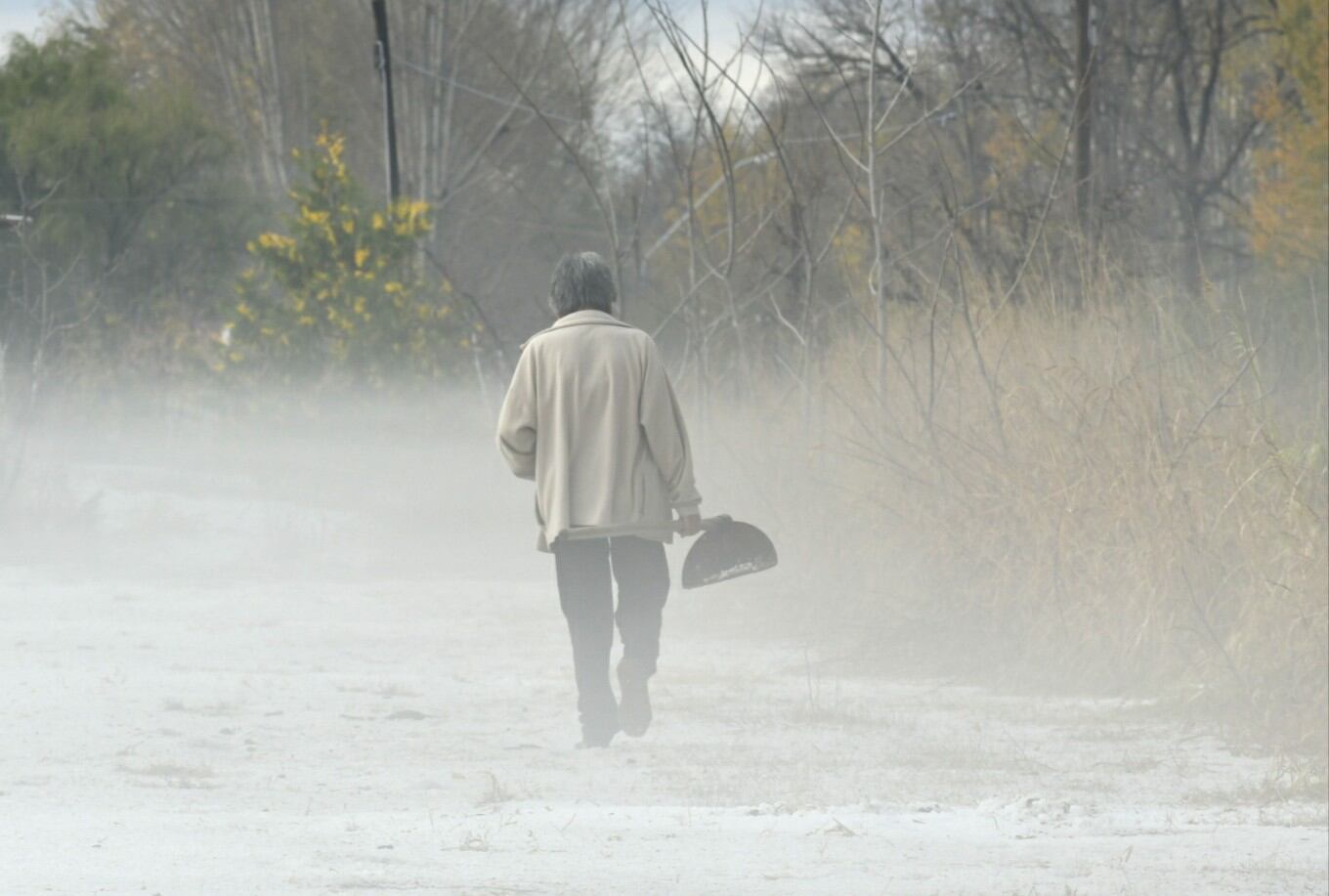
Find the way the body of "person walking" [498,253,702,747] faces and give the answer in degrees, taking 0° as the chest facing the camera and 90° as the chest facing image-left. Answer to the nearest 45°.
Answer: approximately 180°

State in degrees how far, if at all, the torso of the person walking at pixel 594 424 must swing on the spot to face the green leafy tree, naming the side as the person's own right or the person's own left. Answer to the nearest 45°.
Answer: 0° — they already face it

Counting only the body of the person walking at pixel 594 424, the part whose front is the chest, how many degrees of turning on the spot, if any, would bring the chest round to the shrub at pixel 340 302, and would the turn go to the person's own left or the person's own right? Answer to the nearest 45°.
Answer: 0° — they already face it
